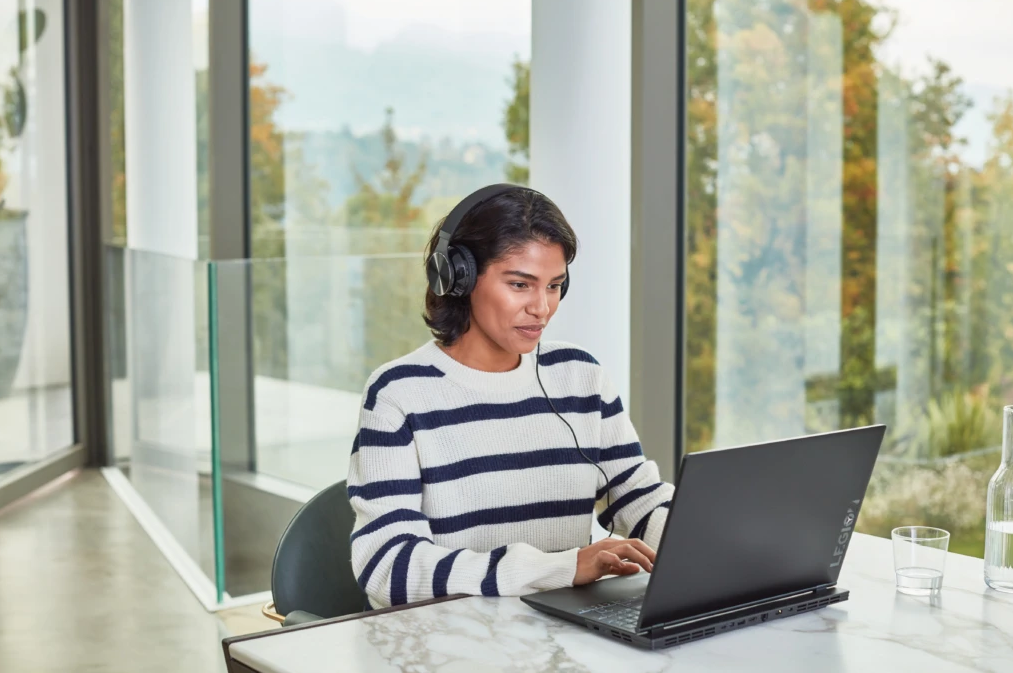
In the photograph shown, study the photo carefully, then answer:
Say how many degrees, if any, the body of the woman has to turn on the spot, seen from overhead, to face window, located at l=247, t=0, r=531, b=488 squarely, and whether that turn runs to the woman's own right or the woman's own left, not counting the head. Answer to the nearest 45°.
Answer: approximately 135° to the woman's own left

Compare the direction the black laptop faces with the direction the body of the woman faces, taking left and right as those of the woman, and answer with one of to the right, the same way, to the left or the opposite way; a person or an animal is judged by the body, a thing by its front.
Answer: the opposite way

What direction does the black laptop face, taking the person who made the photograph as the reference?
facing away from the viewer and to the left of the viewer

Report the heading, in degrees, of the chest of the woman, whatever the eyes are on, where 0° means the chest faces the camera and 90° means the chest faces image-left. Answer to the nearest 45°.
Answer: approximately 315°

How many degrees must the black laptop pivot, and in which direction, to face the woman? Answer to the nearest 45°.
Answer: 0° — it already faces them

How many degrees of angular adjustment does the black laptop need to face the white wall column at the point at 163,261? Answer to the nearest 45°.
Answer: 0° — it already faces it

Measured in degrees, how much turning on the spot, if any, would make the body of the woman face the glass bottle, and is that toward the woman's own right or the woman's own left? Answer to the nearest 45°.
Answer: approximately 45° to the woman's own left
